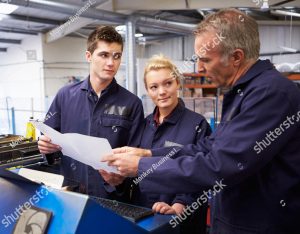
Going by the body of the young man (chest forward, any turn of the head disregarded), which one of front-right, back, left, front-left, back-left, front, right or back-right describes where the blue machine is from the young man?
front

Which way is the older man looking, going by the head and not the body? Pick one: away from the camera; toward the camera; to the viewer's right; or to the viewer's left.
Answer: to the viewer's left

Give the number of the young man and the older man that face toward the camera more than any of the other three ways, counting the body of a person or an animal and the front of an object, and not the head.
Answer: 1

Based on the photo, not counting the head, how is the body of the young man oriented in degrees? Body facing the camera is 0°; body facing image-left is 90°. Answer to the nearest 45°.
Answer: approximately 0°

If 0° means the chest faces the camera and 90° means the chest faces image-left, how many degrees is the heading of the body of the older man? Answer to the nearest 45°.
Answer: approximately 90°

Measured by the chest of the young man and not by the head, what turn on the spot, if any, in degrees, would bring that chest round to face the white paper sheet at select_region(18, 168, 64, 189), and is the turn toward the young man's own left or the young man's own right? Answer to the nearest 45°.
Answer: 0° — they already face it

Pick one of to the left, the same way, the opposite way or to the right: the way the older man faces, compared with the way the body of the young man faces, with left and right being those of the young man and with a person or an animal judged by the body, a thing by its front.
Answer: to the right
